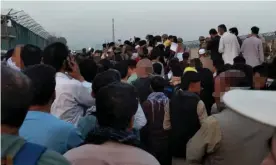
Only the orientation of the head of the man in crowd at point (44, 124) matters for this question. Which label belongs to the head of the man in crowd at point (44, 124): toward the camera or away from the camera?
away from the camera

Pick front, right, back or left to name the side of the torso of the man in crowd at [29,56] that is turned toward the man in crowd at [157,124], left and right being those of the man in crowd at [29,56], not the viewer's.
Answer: right

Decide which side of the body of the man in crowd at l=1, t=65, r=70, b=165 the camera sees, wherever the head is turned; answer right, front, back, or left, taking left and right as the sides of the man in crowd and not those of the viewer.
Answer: back
